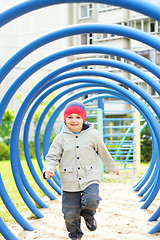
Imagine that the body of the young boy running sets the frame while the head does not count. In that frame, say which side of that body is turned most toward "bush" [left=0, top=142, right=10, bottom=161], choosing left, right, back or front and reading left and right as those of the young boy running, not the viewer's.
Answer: back

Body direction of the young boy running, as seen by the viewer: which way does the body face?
toward the camera
